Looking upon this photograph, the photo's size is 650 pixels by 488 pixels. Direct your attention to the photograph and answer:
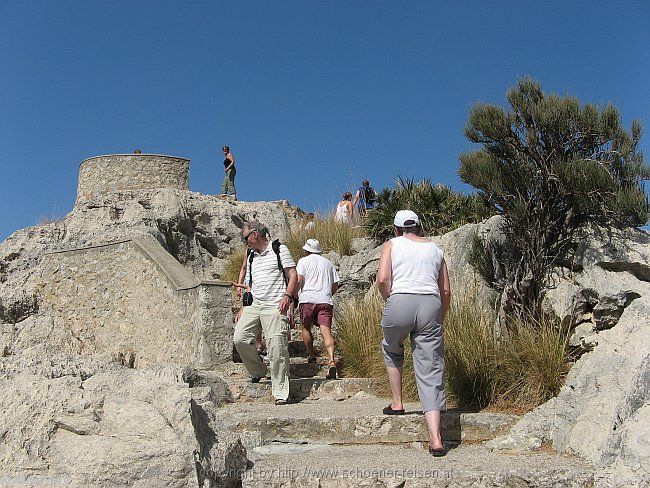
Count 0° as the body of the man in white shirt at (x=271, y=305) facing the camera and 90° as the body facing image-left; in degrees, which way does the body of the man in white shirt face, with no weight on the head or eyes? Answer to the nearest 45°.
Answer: approximately 45°

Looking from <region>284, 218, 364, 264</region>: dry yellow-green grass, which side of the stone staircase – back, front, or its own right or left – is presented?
back

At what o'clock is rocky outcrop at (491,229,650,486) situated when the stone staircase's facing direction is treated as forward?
The rocky outcrop is roughly at 9 o'clock from the stone staircase.

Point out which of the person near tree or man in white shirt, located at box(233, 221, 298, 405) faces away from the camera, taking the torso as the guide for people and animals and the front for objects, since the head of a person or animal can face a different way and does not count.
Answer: the person near tree

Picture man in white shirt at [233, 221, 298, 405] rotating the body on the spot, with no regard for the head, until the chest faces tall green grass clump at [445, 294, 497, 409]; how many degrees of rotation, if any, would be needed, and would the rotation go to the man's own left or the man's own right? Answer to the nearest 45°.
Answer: approximately 90° to the man's own left

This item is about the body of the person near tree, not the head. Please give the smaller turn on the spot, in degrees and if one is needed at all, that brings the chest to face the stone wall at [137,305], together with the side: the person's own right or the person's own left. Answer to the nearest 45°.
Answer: approximately 45° to the person's own left

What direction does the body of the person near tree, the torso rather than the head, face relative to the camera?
away from the camera

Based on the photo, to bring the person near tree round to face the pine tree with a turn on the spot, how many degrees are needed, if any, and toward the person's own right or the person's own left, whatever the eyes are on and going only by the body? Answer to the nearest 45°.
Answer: approximately 45° to the person's own right

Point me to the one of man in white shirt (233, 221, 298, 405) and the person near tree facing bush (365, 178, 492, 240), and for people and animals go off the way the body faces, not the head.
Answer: the person near tree

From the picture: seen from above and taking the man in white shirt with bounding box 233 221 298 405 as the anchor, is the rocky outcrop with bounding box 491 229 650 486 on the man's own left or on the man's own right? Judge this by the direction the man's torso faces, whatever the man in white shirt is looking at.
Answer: on the man's own left

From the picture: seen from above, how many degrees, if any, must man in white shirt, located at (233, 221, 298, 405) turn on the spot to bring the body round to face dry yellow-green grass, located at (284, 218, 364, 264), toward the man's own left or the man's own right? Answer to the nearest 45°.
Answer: approximately 135° to the man's own right

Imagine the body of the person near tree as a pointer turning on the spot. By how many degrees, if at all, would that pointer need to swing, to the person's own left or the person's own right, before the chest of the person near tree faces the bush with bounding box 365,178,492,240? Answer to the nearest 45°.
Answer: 0° — they already face it
